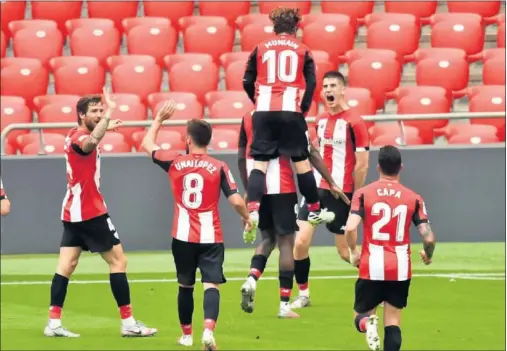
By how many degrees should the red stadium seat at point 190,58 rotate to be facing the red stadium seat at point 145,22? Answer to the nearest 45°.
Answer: approximately 135° to its right

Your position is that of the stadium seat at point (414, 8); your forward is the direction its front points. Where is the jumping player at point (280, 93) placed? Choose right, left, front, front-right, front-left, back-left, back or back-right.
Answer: front

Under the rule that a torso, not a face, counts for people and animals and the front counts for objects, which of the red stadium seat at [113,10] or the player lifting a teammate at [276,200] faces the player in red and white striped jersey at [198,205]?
the red stadium seat

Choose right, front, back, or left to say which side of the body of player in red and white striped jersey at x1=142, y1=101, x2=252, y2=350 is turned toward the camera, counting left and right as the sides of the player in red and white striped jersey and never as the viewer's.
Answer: back

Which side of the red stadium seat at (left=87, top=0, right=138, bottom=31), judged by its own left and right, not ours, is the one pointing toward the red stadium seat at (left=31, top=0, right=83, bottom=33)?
right

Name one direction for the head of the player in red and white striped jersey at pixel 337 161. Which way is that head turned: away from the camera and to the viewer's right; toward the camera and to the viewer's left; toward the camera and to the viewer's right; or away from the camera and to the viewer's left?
toward the camera and to the viewer's left

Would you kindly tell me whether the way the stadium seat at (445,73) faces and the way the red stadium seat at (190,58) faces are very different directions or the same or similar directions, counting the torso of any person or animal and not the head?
same or similar directions

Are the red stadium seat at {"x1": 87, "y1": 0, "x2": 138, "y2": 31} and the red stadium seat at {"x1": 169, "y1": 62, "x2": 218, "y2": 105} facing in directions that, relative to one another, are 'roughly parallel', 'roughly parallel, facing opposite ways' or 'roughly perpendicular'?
roughly parallel

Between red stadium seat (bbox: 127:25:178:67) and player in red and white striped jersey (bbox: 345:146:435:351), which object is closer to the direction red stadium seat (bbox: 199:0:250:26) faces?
the player in red and white striped jersey

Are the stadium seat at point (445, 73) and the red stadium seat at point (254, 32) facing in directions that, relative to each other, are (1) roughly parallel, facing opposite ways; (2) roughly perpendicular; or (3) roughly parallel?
roughly parallel

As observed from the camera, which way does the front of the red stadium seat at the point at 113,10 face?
facing the viewer

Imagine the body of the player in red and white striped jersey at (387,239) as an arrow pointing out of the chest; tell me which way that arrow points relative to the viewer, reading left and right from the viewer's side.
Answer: facing away from the viewer

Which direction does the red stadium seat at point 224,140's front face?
toward the camera

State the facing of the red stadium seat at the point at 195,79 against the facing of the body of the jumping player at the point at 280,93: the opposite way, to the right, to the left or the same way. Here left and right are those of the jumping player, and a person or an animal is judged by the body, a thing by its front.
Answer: the opposite way

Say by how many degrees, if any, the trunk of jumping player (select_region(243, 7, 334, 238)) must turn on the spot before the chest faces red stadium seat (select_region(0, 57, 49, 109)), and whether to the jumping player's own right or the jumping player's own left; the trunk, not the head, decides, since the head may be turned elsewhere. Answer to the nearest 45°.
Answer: approximately 45° to the jumping player's own left

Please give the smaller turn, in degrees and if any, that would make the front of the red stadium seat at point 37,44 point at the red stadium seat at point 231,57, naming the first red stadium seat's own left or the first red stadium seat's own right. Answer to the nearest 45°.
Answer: approximately 45° to the first red stadium seat's own left

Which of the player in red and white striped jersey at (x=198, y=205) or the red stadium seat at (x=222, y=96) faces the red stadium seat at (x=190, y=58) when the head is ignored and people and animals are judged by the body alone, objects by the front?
the player in red and white striped jersey

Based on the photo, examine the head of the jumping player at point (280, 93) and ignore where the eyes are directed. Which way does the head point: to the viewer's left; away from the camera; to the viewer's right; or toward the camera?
away from the camera

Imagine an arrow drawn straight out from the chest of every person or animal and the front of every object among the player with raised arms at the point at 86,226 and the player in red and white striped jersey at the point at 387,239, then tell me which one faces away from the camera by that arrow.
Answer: the player in red and white striped jersey

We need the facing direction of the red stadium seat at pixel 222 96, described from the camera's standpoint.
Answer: facing the viewer

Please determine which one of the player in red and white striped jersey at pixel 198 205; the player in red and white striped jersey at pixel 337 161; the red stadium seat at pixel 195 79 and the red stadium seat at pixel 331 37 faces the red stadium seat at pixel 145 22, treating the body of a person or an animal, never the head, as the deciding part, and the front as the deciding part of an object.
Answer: the player in red and white striped jersey at pixel 198 205
